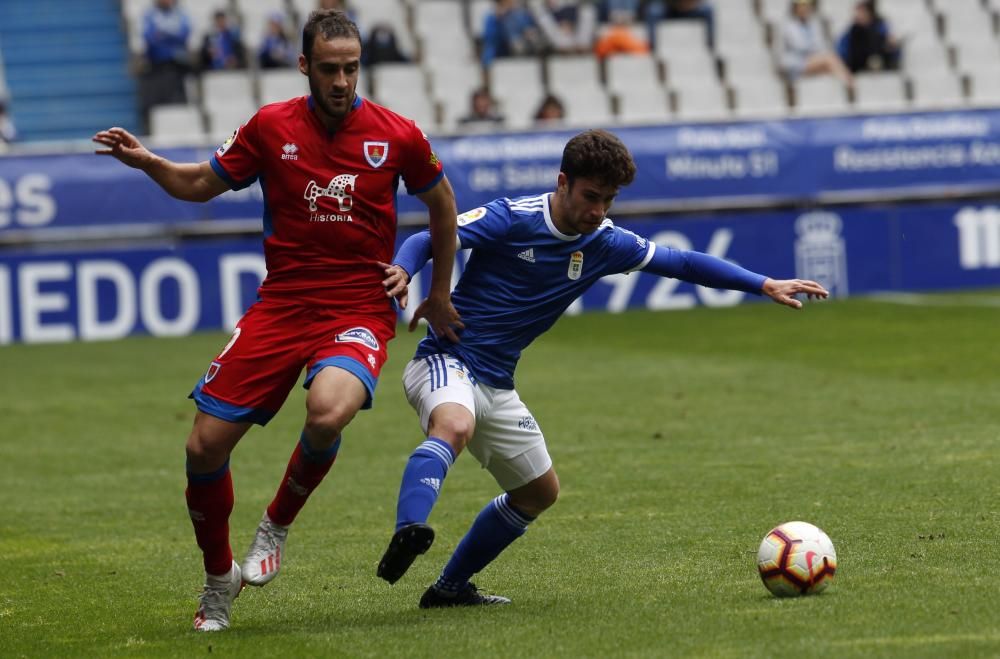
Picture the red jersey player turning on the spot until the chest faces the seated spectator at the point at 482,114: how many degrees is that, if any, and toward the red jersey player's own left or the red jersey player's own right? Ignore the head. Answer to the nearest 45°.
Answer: approximately 180°

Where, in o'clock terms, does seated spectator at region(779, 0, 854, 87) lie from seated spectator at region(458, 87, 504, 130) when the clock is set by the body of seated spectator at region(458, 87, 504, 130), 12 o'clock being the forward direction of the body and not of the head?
seated spectator at region(779, 0, 854, 87) is roughly at 8 o'clock from seated spectator at region(458, 87, 504, 130).

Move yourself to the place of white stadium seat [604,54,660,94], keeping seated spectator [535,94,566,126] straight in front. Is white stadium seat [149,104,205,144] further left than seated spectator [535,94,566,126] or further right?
right

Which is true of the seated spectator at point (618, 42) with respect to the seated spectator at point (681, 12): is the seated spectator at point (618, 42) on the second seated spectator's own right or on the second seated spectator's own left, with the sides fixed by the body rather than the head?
on the second seated spectator's own right

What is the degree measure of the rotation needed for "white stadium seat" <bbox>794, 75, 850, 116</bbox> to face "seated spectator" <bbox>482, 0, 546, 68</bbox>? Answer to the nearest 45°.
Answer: approximately 90° to its right

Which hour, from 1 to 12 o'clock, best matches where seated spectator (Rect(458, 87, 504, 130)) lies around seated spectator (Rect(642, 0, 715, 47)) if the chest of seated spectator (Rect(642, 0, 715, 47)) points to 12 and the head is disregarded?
seated spectator (Rect(458, 87, 504, 130)) is roughly at 1 o'clock from seated spectator (Rect(642, 0, 715, 47)).
